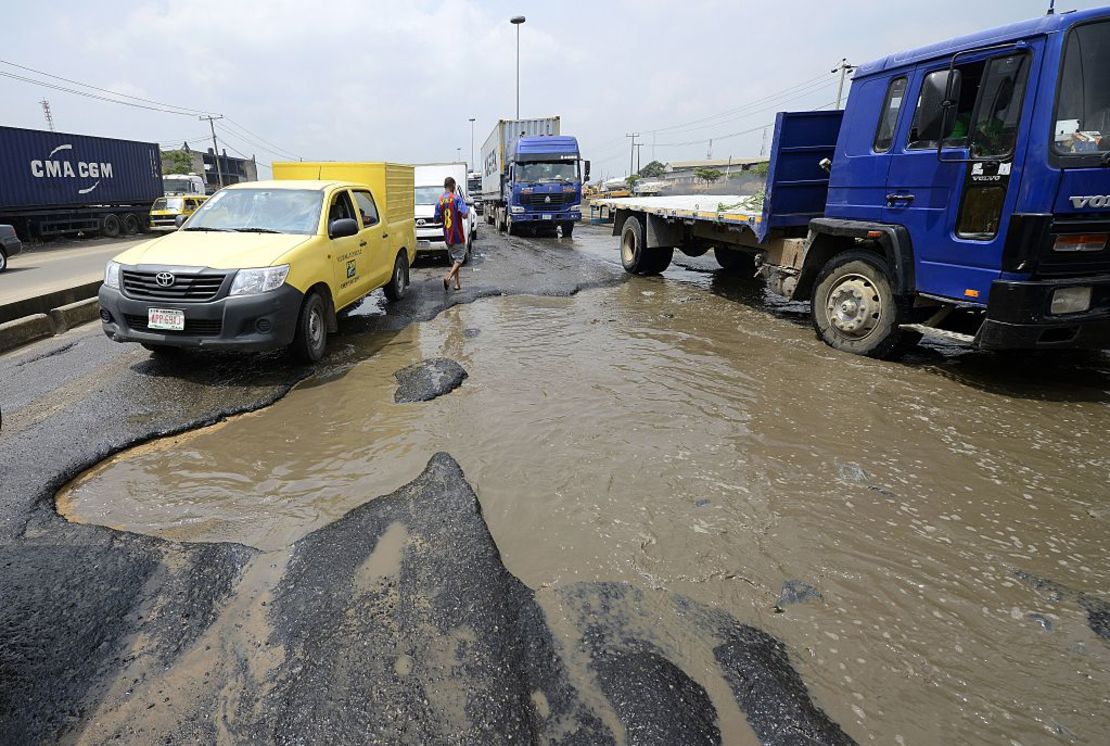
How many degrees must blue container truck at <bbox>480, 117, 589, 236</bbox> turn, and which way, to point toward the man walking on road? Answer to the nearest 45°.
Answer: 0° — it already faces them

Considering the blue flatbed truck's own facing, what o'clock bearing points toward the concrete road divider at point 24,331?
The concrete road divider is roughly at 4 o'clock from the blue flatbed truck.

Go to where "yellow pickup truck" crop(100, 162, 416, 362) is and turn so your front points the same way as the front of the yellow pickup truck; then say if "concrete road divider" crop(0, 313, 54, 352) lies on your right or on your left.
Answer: on your right

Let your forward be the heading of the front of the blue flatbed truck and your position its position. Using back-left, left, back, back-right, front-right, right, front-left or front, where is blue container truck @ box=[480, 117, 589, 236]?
back

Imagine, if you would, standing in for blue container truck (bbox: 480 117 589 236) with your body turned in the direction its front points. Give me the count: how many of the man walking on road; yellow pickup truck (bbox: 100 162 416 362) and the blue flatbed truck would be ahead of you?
3

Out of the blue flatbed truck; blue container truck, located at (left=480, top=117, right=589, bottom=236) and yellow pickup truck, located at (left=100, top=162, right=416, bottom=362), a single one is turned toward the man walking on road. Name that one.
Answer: the blue container truck

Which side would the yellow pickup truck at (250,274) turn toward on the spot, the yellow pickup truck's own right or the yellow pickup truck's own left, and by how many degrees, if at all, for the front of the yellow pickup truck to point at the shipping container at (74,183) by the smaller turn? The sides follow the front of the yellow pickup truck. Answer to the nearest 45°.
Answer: approximately 135° to the yellow pickup truck's own right

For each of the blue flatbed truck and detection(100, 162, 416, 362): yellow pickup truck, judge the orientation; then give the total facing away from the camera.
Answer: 0

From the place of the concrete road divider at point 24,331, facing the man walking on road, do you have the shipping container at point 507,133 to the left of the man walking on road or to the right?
left

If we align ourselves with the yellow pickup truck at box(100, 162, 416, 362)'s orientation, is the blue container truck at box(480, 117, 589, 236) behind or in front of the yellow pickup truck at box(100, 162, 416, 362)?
behind
